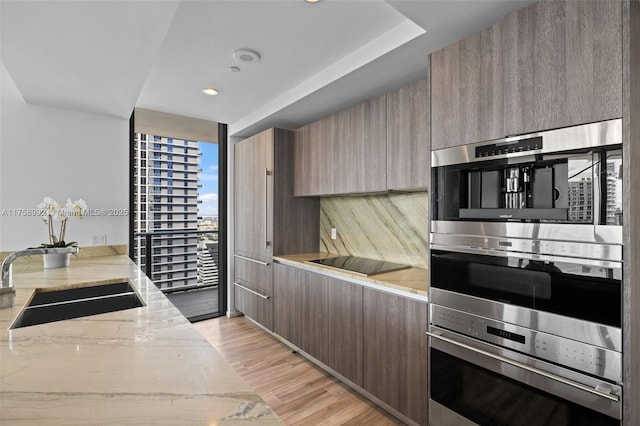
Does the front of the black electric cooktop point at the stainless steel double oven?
no

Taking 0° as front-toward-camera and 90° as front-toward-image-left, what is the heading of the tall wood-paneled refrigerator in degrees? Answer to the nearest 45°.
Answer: approximately 45°

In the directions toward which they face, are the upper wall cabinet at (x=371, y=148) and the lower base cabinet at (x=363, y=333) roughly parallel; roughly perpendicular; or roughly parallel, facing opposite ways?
roughly parallel

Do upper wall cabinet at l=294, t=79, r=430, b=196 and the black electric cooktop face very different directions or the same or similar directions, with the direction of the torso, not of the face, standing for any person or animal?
same or similar directions

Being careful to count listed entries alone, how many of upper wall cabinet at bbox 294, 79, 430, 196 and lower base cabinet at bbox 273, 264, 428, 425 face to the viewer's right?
0

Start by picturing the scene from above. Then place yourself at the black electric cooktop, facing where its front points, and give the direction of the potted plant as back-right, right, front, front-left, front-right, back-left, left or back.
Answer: front-right

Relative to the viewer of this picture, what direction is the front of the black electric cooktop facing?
facing the viewer and to the left of the viewer

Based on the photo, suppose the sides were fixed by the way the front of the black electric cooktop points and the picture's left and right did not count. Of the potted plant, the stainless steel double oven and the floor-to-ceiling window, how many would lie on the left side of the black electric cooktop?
1

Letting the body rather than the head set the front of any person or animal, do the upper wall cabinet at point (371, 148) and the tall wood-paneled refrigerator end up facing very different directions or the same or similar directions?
same or similar directions

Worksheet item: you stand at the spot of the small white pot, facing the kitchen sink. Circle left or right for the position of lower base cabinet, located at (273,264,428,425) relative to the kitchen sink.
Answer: left

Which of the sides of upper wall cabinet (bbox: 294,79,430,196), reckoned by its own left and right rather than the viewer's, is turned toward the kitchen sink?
front

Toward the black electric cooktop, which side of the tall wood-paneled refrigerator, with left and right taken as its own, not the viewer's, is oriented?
left

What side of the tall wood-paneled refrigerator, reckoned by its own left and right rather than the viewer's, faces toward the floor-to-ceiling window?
right
